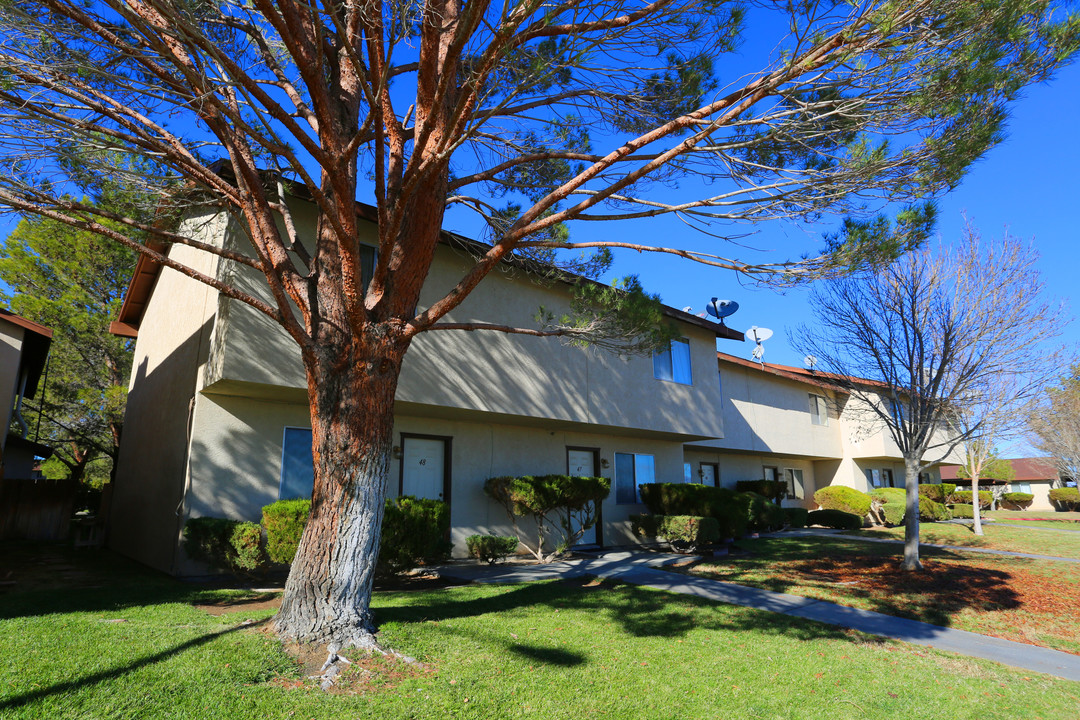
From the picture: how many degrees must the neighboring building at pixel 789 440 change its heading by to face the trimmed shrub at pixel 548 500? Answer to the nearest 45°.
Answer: approximately 45° to its right

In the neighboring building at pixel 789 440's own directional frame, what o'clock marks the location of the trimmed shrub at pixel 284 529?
The trimmed shrub is roughly at 2 o'clock from the neighboring building.

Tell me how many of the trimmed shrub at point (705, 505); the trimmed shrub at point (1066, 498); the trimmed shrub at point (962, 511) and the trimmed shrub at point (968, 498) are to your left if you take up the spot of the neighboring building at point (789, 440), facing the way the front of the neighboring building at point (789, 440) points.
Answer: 3

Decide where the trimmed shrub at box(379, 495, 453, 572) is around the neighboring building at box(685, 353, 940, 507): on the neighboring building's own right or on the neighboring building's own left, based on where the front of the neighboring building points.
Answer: on the neighboring building's own right

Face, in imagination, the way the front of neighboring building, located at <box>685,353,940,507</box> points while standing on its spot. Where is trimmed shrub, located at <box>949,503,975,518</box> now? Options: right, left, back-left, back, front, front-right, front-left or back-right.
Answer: left

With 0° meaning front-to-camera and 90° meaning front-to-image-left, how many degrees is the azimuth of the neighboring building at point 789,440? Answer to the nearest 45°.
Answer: approximately 315°

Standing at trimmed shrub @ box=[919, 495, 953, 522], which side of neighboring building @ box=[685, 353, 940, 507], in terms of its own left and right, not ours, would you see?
left

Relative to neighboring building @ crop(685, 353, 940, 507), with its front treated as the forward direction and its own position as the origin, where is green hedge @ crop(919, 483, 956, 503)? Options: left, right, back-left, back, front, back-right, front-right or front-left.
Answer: left

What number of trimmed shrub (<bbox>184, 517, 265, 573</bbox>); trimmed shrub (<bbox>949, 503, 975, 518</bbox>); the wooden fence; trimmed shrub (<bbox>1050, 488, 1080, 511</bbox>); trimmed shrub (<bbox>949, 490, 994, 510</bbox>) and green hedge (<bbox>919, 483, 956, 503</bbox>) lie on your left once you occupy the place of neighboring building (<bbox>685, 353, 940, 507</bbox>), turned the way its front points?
4

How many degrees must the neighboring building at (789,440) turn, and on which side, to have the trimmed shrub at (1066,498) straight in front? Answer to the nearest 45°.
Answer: approximately 90° to its left

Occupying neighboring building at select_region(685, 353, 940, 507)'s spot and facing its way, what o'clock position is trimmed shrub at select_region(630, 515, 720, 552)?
The trimmed shrub is roughly at 2 o'clock from the neighboring building.

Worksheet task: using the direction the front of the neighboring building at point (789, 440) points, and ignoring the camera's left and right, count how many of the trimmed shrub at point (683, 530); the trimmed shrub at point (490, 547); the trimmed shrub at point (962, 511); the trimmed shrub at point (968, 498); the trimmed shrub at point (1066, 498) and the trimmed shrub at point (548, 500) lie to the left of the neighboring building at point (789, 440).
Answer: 3
